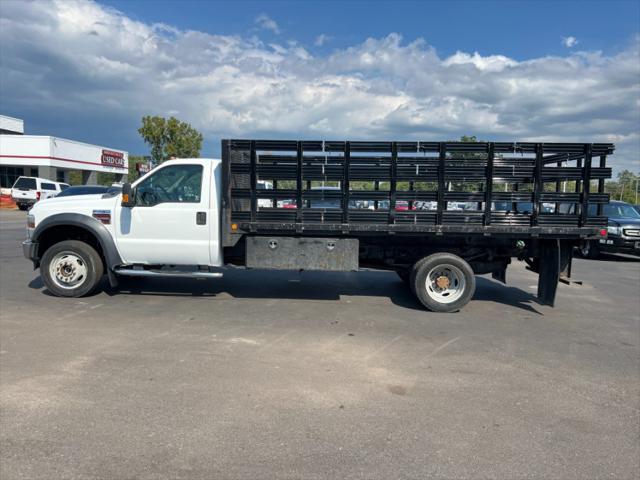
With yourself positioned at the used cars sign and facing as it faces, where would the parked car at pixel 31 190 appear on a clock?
The parked car is roughly at 2 o'clock from the used cars sign.

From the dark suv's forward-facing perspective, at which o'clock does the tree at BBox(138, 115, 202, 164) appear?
The tree is roughly at 5 o'clock from the dark suv.

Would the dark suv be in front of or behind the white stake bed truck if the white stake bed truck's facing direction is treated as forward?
behind

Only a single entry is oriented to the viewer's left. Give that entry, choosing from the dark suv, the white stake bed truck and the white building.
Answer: the white stake bed truck

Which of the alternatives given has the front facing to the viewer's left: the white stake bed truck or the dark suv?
the white stake bed truck

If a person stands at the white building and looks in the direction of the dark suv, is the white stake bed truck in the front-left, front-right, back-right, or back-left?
front-right

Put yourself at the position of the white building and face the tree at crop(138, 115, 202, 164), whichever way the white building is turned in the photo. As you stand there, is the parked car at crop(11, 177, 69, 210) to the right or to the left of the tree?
right

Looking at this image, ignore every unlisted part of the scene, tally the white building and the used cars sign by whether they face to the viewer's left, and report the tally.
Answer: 0

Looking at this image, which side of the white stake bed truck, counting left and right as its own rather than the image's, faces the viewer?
left

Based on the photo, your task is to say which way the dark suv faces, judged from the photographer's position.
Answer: facing the viewer and to the right of the viewer

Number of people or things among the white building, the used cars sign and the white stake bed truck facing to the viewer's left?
1

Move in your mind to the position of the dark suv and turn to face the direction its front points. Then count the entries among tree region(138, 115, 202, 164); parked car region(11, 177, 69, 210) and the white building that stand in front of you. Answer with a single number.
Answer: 0

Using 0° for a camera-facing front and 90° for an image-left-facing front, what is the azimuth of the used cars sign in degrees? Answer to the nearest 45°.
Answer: approximately 315°
